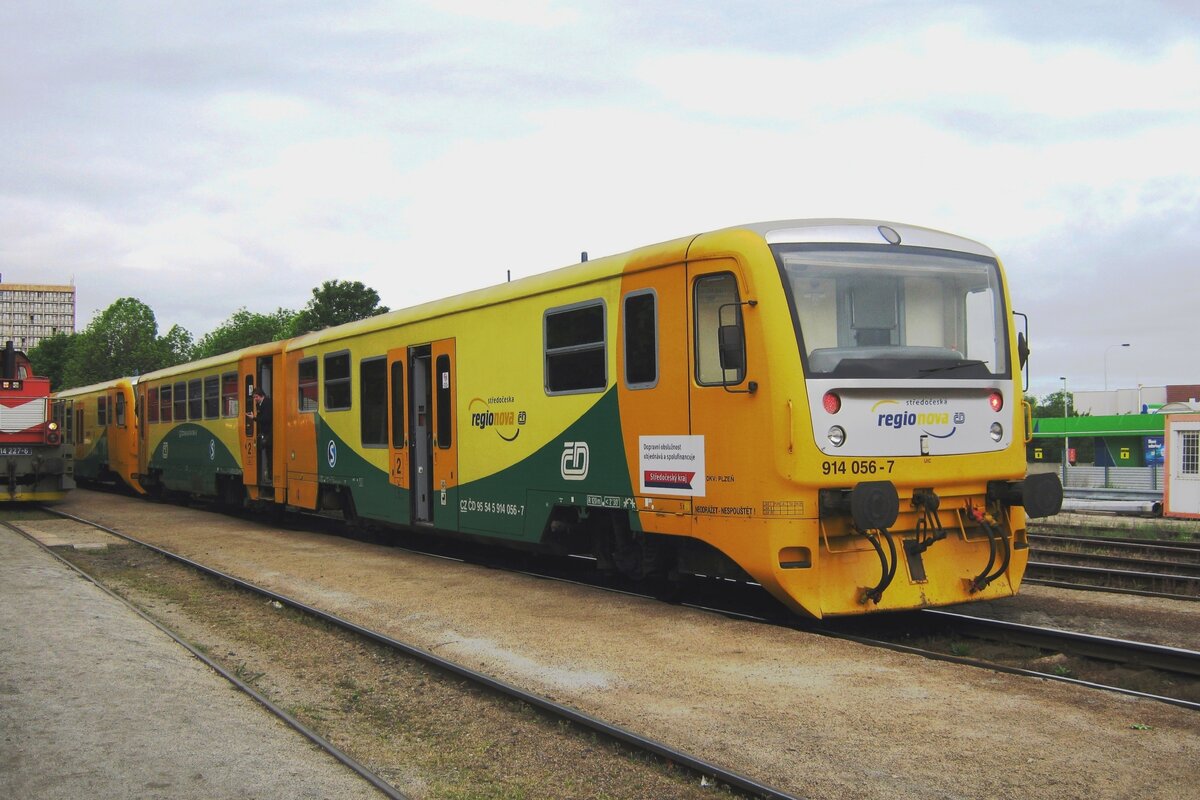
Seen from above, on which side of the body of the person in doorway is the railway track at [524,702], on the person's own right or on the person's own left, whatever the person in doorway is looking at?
on the person's own left

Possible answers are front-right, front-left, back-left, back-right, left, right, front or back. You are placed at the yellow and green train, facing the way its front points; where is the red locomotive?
back

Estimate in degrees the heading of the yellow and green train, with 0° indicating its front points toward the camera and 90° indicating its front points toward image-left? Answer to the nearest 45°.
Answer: approximately 315°
